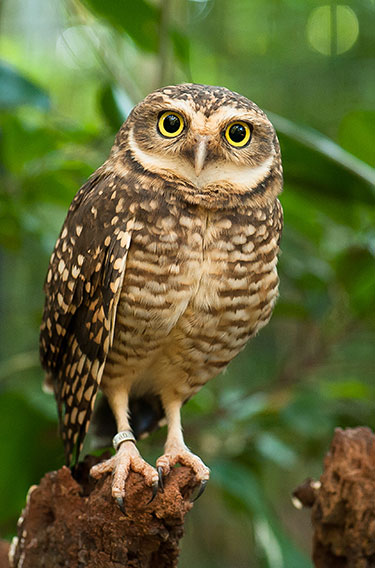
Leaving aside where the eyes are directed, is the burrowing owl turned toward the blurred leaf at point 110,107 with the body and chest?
no

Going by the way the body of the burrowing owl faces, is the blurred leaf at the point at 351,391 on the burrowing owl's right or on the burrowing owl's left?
on the burrowing owl's left

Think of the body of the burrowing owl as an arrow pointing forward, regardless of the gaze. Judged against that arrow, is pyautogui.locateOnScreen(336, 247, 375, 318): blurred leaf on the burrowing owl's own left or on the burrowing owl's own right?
on the burrowing owl's own left

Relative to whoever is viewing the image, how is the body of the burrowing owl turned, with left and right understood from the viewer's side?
facing the viewer and to the right of the viewer

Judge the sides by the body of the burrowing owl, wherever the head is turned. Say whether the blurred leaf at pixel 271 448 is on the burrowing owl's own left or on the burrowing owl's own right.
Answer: on the burrowing owl's own left

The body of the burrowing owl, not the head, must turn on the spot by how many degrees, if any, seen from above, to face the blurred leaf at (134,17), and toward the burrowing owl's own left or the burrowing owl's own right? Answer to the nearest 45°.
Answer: approximately 135° to the burrowing owl's own left
